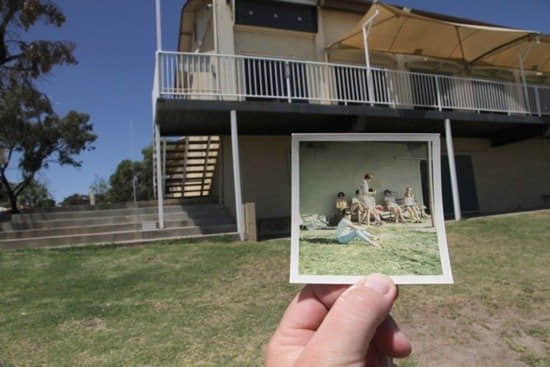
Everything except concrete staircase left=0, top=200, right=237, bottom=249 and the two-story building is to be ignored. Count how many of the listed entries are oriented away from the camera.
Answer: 0

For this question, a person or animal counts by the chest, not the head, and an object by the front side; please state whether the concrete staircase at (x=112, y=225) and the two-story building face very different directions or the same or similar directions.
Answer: same or similar directions

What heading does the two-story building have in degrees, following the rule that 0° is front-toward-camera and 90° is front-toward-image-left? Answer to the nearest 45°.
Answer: approximately 315°

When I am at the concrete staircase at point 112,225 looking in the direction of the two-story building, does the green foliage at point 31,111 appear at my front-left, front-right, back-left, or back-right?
back-left

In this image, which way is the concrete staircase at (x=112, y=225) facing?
toward the camera

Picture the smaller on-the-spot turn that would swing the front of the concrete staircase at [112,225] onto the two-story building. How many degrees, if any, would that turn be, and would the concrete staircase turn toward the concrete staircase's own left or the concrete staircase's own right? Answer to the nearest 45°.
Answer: approximately 90° to the concrete staircase's own left

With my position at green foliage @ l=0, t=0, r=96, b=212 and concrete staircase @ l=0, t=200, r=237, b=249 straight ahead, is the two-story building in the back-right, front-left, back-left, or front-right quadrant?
front-left

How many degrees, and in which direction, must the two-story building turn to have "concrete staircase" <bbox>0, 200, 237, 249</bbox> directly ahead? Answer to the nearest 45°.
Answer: approximately 90° to its right

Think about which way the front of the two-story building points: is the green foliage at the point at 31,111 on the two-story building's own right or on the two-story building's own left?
on the two-story building's own right
